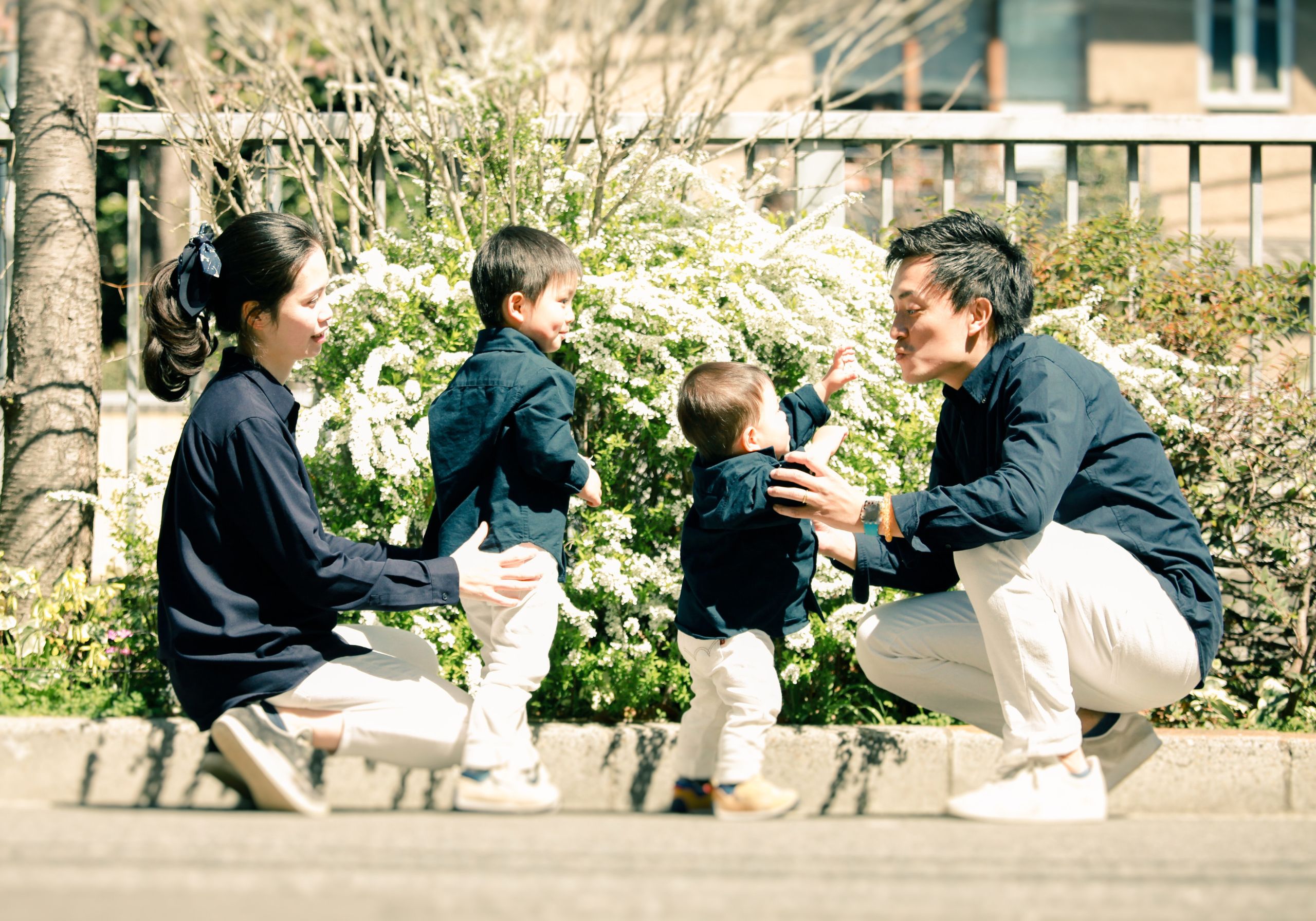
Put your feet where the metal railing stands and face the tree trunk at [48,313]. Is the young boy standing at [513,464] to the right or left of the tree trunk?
left

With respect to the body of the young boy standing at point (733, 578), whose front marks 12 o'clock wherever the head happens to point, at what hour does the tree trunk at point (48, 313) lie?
The tree trunk is roughly at 8 o'clock from the young boy standing.

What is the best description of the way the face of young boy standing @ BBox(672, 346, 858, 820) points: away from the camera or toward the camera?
away from the camera

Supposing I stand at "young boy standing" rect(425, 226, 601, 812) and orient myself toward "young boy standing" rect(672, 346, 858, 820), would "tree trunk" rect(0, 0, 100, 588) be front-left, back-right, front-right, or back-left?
back-left

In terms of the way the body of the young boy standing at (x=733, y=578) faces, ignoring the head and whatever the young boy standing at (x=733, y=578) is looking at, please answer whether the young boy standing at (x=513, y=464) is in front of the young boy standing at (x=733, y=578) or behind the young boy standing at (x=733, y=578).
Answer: behind

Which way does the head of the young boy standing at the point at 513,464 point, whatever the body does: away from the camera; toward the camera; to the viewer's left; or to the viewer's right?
to the viewer's right

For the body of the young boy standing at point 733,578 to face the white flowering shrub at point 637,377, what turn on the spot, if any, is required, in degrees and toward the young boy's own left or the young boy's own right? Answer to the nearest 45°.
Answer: approximately 90° to the young boy's own left

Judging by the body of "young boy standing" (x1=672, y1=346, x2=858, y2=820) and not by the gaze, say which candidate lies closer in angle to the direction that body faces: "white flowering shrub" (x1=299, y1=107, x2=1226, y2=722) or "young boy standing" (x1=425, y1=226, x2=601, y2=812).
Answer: the white flowering shrub

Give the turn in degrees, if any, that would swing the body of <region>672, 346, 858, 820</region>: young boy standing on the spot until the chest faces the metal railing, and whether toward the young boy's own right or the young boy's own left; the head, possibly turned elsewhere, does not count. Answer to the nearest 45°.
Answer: approximately 45° to the young boy's own left

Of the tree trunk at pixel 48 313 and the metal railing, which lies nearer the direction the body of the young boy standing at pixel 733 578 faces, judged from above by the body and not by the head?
the metal railing

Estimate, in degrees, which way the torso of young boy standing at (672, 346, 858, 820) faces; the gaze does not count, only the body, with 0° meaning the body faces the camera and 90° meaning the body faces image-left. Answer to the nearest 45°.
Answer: approximately 225°
